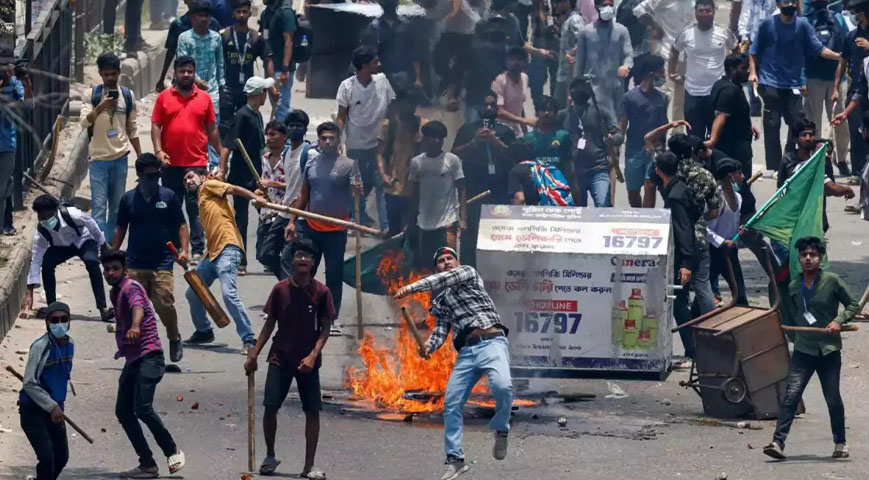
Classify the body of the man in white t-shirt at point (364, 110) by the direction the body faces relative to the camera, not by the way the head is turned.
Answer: toward the camera

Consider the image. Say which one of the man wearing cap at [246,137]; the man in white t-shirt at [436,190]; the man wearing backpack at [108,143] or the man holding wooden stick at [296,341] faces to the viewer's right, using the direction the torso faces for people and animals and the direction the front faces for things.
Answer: the man wearing cap

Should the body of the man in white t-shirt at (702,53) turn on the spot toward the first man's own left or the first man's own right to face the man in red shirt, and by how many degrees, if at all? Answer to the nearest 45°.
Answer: approximately 45° to the first man's own right

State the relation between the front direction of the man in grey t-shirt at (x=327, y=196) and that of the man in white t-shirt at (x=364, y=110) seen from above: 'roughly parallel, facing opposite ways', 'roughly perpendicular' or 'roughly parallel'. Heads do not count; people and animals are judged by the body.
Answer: roughly parallel

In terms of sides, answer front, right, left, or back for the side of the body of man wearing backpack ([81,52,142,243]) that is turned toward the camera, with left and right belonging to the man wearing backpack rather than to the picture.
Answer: front

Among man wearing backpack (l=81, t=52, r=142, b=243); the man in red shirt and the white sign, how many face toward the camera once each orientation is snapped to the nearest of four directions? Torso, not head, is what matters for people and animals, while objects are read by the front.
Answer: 3

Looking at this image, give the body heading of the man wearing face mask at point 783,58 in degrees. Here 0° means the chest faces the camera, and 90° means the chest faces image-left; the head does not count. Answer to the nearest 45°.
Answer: approximately 0°

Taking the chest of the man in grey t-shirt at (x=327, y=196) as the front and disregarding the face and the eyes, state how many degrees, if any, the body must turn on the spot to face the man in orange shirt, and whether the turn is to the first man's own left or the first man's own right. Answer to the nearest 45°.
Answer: approximately 45° to the first man's own right

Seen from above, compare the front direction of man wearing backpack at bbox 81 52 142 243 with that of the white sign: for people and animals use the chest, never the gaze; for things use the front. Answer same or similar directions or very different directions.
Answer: same or similar directions

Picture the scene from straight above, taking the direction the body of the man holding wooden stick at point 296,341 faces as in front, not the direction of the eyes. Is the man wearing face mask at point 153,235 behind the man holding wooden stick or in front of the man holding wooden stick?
behind

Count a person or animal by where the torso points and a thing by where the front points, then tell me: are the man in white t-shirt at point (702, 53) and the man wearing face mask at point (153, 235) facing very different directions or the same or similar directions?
same or similar directions

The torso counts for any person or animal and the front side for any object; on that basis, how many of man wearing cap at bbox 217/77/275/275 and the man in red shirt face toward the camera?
1

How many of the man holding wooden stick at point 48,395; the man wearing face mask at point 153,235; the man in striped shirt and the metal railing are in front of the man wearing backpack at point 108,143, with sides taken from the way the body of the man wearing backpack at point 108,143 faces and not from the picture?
3

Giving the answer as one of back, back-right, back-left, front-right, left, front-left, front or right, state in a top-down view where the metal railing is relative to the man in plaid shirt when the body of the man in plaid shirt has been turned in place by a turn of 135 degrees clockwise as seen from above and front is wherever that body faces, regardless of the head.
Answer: front-left
